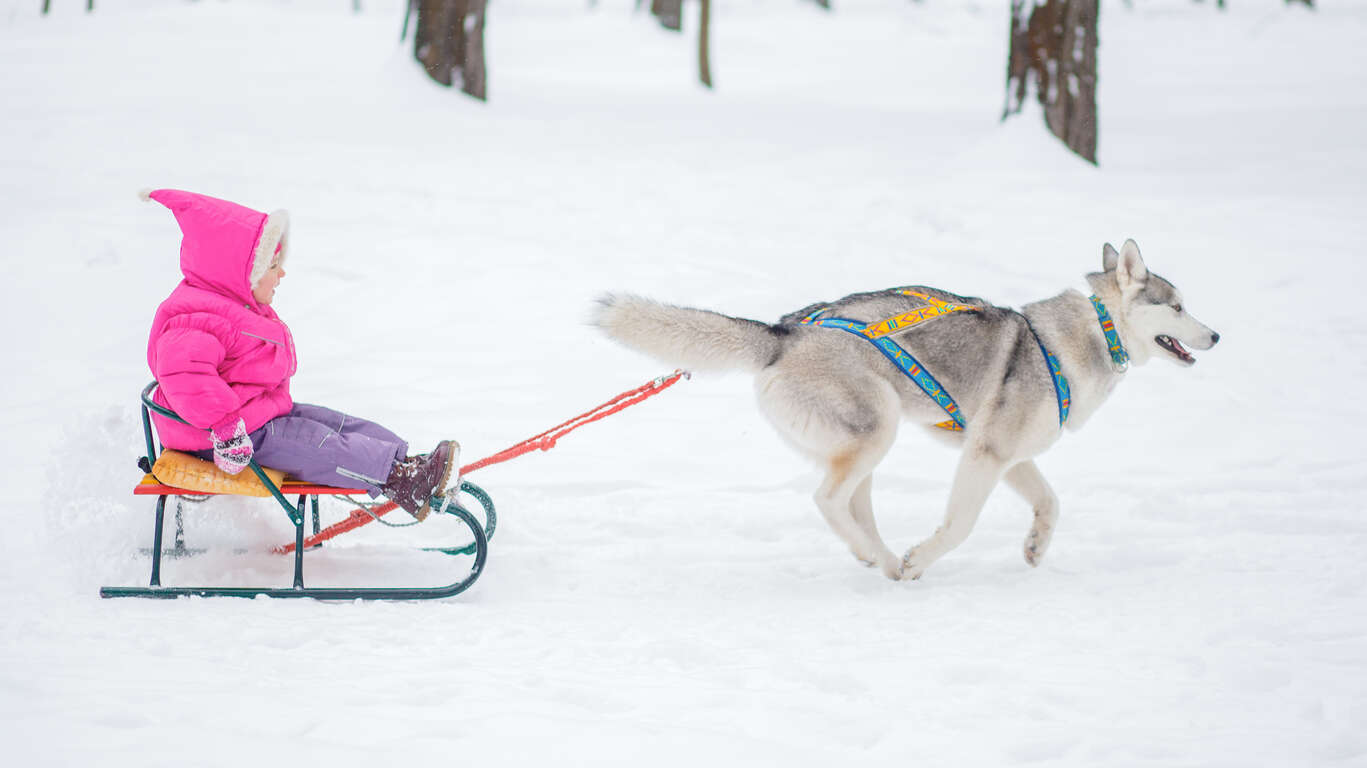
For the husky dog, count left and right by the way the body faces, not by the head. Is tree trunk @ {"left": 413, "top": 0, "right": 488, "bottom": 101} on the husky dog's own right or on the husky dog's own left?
on the husky dog's own left

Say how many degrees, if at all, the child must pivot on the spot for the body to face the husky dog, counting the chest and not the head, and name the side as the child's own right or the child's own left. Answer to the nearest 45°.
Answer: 0° — they already face it

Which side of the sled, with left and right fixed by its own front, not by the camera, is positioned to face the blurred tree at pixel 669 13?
left

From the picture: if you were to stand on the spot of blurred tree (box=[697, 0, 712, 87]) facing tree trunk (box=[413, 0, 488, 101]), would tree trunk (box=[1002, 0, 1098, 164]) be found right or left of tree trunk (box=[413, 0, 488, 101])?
left

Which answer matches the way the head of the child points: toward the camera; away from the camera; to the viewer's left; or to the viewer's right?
to the viewer's right

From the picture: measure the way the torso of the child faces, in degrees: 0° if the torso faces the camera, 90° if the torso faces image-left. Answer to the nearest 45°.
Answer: approximately 270°

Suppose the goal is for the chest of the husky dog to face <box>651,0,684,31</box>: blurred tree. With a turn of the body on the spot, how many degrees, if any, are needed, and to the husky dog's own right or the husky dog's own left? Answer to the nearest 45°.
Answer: approximately 90° to the husky dog's own left

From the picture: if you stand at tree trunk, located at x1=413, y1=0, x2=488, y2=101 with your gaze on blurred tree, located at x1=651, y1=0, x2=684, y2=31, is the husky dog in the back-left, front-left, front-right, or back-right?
back-right

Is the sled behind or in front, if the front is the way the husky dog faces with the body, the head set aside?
behind

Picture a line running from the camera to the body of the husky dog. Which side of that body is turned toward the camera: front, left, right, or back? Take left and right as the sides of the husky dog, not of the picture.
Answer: right

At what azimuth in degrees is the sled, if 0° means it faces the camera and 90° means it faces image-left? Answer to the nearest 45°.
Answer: approximately 270°

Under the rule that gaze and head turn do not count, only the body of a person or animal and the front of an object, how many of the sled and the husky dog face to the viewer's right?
2
